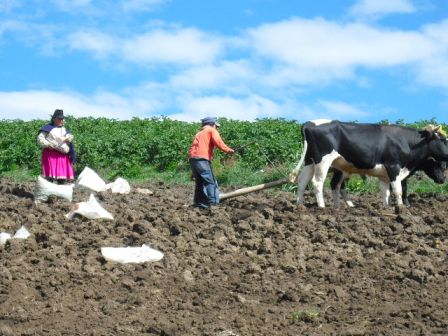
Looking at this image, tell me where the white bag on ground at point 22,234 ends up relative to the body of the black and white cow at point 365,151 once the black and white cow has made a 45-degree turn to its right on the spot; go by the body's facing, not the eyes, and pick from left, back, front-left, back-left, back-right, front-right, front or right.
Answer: right

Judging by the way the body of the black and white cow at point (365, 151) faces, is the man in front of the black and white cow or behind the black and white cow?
behind

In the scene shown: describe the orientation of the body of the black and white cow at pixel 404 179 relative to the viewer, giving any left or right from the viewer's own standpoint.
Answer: facing to the right of the viewer

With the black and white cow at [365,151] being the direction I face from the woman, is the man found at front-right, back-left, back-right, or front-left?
front-right

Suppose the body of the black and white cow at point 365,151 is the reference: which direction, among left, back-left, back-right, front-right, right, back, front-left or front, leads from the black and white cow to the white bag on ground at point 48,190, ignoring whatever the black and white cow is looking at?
back

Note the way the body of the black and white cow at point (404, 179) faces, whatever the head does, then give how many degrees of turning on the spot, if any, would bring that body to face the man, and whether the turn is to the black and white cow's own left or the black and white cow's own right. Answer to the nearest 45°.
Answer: approximately 135° to the black and white cow's own right

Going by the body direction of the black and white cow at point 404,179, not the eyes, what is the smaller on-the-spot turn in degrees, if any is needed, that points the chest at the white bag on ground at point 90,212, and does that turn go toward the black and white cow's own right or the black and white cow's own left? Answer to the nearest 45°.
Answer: approximately 135° to the black and white cow's own right

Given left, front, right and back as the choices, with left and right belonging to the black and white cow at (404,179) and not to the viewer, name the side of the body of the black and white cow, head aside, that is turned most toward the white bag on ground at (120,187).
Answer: back

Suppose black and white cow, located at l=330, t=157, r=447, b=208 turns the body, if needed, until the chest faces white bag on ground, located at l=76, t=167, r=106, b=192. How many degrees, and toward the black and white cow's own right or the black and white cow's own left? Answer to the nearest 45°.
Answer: approximately 180°

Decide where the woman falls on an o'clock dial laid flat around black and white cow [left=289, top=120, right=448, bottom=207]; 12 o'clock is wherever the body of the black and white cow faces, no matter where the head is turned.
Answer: The woman is roughly at 6 o'clock from the black and white cow.

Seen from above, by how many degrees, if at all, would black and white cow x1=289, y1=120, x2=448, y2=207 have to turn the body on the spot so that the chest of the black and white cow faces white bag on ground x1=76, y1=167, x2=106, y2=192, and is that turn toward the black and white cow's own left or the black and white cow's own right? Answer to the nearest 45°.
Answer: approximately 180°

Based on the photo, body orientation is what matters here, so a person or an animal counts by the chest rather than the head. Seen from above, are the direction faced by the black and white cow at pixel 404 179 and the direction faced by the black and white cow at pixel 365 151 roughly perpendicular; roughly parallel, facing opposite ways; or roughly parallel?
roughly parallel

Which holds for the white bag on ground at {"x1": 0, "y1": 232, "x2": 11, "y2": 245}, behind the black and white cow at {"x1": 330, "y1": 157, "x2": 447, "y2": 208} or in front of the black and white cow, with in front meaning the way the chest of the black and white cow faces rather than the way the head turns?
behind

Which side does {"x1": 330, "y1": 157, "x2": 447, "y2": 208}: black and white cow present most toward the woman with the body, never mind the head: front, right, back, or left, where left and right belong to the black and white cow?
back

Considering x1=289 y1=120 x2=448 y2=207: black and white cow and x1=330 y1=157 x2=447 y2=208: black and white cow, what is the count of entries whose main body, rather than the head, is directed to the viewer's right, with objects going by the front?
2

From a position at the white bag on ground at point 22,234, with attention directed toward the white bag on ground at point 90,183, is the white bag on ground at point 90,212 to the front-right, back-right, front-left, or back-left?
front-right

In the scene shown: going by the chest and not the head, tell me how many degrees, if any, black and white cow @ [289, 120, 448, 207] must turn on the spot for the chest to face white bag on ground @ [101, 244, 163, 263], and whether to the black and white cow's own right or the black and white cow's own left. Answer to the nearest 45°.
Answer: approximately 135° to the black and white cow's own right

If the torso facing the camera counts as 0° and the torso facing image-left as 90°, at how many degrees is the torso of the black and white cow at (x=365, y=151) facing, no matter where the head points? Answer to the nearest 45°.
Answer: approximately 270°
